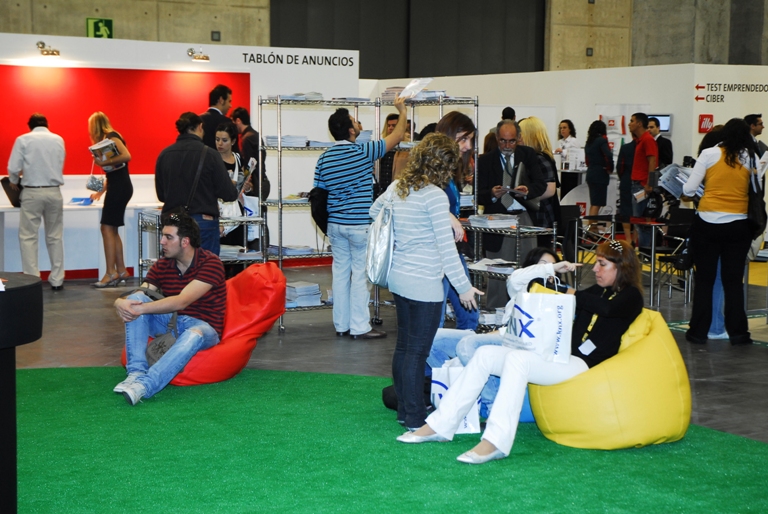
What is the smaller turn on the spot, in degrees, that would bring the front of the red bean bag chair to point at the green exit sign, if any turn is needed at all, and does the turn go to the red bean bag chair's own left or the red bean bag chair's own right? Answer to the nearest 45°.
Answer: approximately 135° to the red bean bag chair's own right

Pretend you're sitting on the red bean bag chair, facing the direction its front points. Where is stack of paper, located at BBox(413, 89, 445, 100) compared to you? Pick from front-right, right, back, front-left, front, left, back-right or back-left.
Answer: back

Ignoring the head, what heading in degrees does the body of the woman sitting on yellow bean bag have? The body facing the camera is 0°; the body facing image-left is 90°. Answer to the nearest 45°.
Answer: approximately 45°

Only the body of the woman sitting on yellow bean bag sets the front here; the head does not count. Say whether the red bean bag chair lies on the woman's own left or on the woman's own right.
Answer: on the woman's own right

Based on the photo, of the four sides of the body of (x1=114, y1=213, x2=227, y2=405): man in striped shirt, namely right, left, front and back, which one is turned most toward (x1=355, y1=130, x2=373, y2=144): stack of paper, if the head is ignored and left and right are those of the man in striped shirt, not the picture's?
back

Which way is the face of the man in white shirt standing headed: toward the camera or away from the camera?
away from the camera

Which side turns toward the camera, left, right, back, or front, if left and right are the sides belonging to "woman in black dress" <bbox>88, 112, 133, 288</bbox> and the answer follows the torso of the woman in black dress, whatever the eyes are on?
left

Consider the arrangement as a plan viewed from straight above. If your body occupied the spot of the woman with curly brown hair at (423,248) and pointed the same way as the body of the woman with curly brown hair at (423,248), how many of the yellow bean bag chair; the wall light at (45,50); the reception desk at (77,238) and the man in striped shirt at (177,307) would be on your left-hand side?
3
